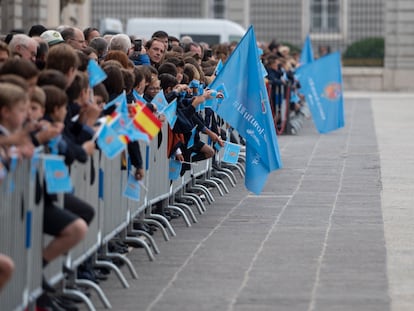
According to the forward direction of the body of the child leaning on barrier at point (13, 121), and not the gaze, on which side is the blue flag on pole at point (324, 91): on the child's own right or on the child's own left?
on the child's own left

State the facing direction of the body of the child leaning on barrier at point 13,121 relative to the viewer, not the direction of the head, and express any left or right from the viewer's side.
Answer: facing to the right of the viewer

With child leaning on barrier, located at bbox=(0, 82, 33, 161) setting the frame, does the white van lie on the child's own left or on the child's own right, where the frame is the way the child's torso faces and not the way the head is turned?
on the child's own left
